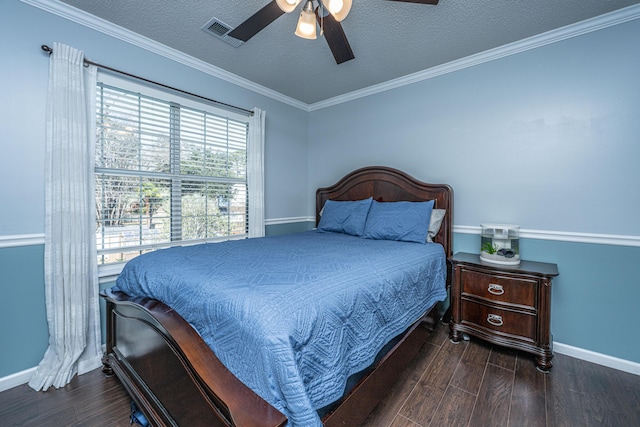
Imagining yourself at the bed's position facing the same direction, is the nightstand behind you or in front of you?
behind

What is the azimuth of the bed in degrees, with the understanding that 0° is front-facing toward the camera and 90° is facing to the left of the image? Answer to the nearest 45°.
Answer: approximately 45°

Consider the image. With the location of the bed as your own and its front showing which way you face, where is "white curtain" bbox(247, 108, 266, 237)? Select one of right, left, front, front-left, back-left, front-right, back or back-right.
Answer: back-right

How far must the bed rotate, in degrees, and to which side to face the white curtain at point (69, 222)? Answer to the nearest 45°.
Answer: approximately 90° to its right

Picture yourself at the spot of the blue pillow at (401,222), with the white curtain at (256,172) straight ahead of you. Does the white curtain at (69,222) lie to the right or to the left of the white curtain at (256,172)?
left
